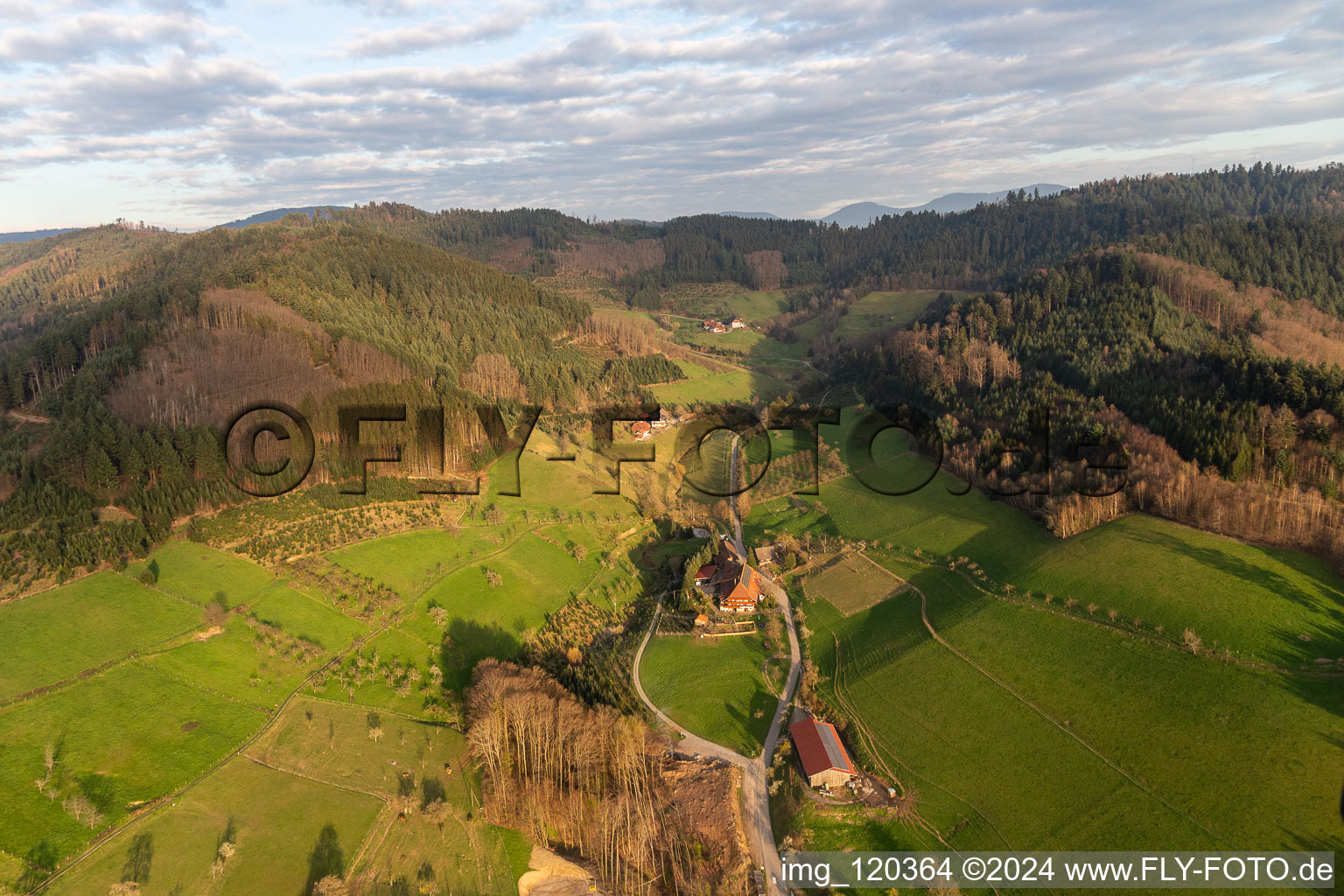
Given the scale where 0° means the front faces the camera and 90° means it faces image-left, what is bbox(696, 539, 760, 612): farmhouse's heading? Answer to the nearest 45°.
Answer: approximately 0°

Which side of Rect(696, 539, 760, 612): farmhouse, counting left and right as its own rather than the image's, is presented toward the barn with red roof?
front
